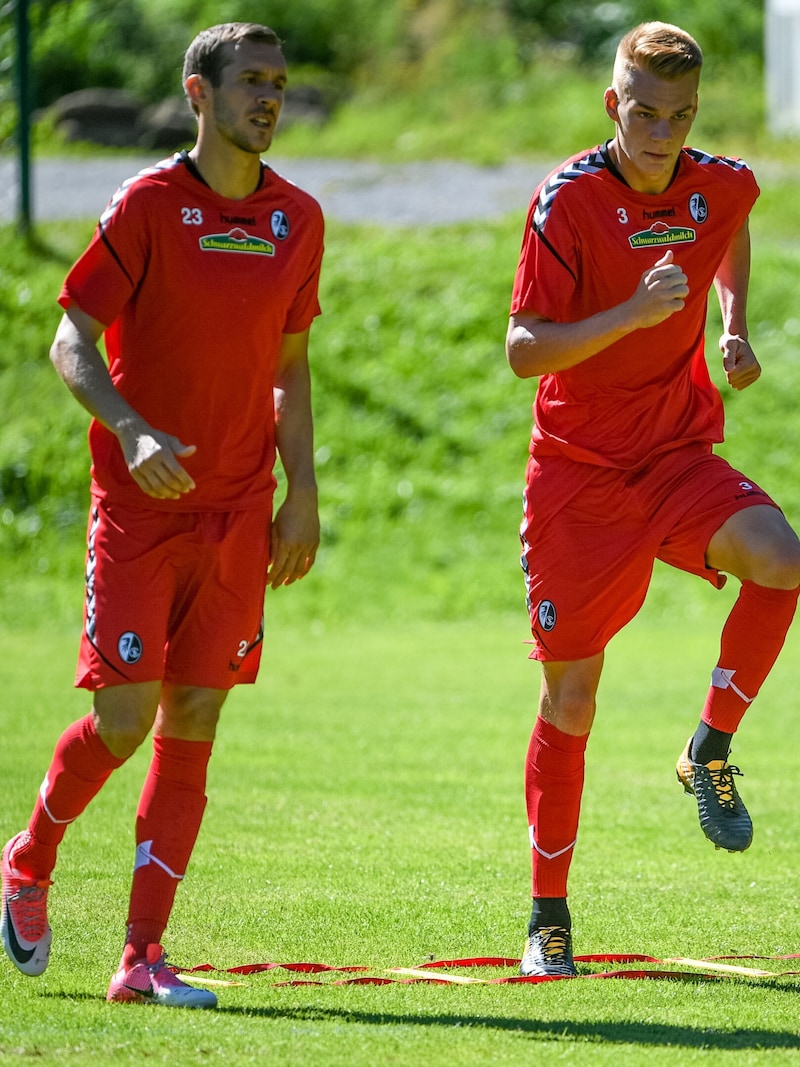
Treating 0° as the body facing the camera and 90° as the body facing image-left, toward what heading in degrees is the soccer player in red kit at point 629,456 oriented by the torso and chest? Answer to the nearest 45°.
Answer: approximately 315°

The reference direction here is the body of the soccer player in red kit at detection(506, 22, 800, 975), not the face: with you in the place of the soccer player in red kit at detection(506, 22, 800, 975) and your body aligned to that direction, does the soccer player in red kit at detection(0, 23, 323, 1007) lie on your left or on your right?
on your right

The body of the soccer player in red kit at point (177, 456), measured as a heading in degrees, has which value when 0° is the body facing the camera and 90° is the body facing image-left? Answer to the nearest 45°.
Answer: approximately 315°

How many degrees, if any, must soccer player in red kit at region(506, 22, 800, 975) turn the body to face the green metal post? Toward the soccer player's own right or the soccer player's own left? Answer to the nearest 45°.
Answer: approximately 180°
